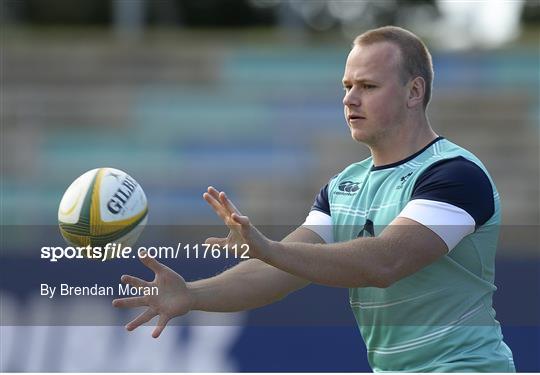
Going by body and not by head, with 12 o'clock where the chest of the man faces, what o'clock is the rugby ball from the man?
The rugby ball is roughly at 2 o'clock from the man.

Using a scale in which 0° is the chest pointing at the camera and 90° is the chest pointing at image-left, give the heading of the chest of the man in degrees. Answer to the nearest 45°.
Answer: approximately 45°
